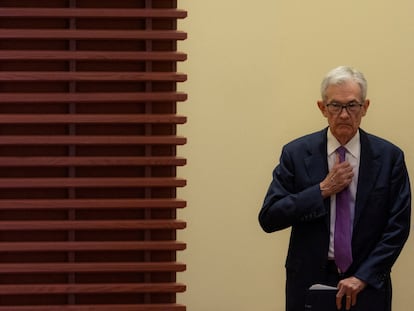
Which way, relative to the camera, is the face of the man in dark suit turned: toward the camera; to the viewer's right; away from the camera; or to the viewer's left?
toward the camera

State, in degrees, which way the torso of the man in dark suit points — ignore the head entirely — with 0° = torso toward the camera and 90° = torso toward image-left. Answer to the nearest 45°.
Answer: approximately 0°

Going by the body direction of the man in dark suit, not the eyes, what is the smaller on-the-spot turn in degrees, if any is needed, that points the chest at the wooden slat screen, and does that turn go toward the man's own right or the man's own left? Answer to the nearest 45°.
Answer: approximately 45° to the man's own right
